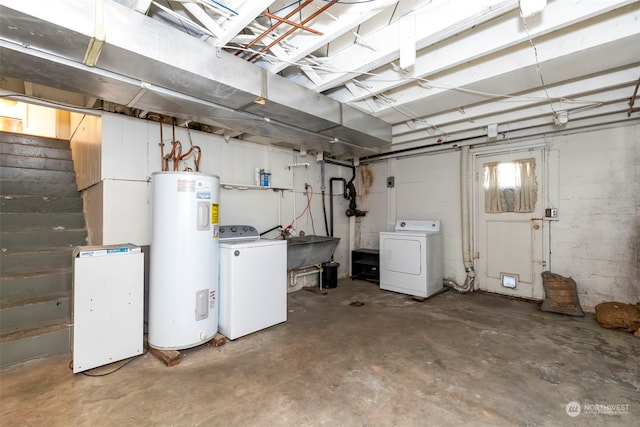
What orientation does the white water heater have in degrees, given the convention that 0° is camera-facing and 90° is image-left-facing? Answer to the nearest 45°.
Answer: approximately 315°

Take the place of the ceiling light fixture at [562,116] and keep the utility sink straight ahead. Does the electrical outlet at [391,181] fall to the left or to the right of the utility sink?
right

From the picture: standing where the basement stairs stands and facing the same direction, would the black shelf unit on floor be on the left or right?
on its left

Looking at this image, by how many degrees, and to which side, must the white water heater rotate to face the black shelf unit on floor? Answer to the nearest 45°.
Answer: approximately 90° to its left

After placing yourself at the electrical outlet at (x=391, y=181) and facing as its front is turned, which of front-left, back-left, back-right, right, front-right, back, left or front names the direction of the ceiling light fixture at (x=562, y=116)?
front-left

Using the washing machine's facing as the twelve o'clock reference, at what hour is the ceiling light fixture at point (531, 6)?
The ceiling light fixture is roughly at 12 o'clock from the washing machine.

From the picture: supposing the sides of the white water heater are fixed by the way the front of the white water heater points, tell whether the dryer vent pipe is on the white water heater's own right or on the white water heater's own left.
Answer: on the white water heater's own left

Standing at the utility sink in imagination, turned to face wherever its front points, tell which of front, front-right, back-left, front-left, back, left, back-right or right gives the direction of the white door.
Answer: front-left

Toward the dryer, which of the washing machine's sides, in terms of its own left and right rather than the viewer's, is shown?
left

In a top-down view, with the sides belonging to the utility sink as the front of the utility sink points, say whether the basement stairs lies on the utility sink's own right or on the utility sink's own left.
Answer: on the utility sink's own right

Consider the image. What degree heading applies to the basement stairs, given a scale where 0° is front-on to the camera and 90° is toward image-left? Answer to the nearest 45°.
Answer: approximately 0°
